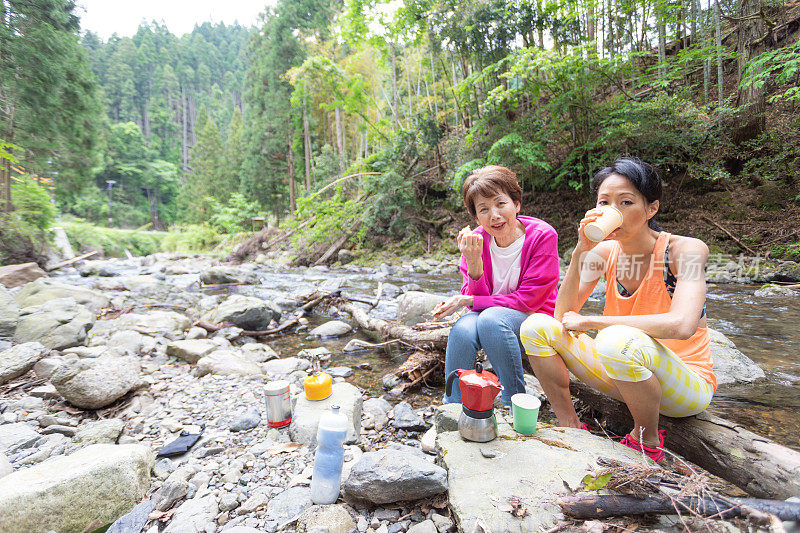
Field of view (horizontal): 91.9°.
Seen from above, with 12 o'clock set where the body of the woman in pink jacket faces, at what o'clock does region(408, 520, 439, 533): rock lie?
The rock is roughly at 11 o'clock from the woman in pink jacket.

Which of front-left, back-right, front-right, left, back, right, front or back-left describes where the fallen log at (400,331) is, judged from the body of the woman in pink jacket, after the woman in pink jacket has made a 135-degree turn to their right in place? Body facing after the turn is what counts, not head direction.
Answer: front-left

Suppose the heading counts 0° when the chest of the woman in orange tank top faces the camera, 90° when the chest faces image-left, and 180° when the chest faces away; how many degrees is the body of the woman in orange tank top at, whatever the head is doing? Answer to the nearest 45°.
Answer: approximately 45°

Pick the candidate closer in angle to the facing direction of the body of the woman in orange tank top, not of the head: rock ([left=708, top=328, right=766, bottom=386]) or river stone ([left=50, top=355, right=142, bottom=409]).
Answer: the river stone

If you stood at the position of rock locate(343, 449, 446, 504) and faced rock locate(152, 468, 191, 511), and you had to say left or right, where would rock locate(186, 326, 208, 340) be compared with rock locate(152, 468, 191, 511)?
right

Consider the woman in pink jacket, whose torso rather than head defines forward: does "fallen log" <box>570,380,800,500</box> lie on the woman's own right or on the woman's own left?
on the woman's own left

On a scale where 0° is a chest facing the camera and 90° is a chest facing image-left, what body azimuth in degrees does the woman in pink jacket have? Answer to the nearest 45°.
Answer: approximately 45°

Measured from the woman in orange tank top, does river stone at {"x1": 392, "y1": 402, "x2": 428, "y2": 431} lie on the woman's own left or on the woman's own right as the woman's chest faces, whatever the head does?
on the woman's own right

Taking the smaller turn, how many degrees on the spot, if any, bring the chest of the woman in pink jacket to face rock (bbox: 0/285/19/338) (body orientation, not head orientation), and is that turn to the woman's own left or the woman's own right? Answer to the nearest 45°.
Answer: approximately 45° to the woman's own right
